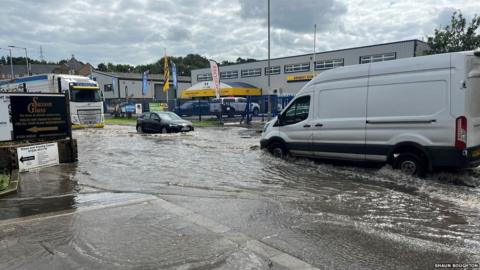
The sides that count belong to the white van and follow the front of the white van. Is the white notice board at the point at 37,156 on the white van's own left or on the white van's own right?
on the white van's own left

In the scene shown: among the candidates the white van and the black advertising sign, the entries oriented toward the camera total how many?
1

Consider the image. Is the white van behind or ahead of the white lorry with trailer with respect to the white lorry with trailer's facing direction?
ahead

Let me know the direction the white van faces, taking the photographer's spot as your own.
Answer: facing away from the viewer and to the left of the viewer

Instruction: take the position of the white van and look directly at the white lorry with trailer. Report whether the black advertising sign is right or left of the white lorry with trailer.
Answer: left

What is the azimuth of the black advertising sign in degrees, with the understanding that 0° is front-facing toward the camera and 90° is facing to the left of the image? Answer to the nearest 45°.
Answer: approximately 0°

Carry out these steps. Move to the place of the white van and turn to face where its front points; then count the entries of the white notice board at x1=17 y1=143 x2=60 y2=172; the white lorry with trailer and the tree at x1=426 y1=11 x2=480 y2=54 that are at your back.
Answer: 0

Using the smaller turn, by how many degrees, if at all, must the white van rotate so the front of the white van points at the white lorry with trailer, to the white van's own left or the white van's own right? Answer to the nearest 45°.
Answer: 0° — it already faces it

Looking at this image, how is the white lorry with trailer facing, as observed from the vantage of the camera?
facing the viewer and to the right of the viewer

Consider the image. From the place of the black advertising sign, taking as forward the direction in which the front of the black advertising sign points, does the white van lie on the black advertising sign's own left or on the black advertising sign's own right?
on the black advertising sign's own left

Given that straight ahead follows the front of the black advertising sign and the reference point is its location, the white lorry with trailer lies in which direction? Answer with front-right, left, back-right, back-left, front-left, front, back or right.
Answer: back

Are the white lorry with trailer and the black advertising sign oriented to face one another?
no

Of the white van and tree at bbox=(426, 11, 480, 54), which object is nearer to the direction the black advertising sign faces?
the white van

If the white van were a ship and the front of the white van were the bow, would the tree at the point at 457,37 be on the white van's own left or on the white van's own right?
on the white van's own right
